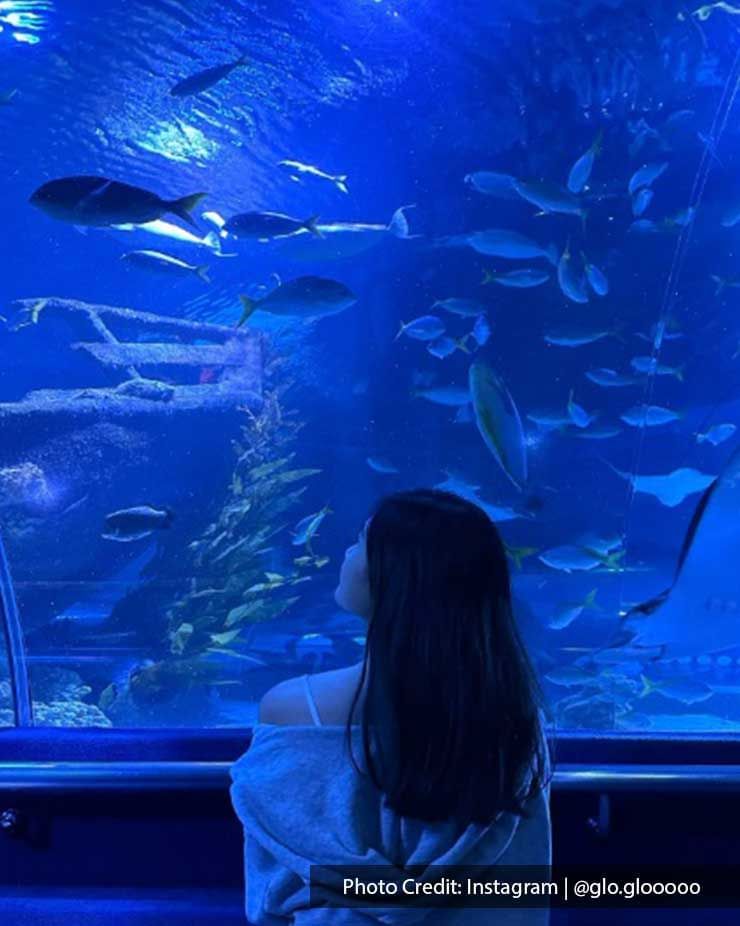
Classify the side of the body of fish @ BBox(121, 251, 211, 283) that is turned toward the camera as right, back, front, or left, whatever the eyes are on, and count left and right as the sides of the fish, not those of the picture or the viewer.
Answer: left

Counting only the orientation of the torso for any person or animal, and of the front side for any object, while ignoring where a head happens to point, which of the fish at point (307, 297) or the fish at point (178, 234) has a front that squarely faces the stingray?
the fish at point (307, 297)

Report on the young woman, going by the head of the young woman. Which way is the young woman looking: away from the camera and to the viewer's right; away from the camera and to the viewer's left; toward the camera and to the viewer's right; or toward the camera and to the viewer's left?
away from the camera and to the viewer's left

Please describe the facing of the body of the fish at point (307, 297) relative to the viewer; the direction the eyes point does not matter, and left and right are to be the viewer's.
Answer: facing to the right of the viewer

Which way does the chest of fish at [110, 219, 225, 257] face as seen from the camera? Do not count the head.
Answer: to the viewer's left

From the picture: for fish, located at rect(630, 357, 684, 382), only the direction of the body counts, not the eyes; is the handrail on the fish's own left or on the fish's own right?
on the fish's own left

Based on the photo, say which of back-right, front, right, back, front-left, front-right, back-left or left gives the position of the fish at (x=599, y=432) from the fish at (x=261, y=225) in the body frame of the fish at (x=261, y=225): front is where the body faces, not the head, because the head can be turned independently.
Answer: back-right

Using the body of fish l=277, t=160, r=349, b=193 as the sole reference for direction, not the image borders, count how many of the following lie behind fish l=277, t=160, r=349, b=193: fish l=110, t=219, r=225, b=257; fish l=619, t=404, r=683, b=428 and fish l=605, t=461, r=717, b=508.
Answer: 2
